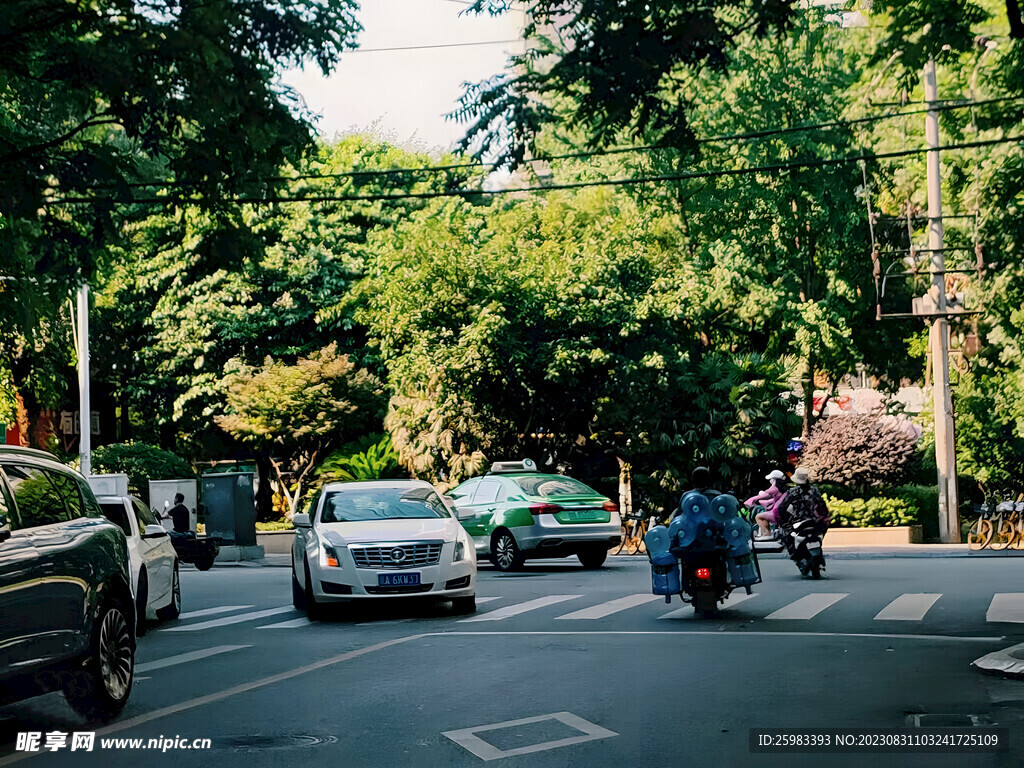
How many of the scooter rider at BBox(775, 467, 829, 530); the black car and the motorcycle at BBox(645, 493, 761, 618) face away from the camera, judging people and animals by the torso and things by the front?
2

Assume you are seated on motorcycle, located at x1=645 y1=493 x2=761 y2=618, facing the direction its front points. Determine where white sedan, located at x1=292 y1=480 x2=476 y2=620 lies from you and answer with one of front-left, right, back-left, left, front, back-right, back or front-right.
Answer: left

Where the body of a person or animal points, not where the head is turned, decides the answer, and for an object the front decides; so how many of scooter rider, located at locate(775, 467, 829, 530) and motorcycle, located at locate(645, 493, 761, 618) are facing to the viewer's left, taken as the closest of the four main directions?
0

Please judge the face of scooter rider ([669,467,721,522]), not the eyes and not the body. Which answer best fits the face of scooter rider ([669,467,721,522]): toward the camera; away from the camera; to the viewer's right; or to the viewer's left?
away from the camera

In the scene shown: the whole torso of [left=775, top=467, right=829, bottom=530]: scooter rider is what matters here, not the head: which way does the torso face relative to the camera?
away from the camera

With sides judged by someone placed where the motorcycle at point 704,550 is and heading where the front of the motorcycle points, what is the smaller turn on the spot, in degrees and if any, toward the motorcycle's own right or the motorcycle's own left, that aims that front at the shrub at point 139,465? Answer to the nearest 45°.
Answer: approximately 45° to the motorcycle's own left

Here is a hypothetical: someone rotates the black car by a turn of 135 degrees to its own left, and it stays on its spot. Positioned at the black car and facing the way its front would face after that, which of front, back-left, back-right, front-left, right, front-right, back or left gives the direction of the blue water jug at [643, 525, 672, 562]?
front-left

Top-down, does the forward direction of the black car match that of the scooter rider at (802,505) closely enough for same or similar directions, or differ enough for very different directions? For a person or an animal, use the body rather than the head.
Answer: very different directions

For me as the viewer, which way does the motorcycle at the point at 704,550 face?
facing away from the viewer
